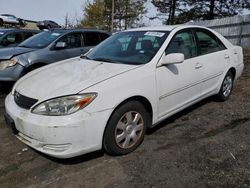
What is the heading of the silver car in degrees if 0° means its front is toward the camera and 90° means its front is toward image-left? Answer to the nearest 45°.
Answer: approximately 45°

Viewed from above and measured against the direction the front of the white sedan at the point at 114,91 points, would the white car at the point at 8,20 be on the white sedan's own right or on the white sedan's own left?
on the white sedan's own right

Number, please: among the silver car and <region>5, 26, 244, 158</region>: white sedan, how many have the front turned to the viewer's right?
0

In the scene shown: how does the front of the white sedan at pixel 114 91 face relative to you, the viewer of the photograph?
facing the viewer and to the left of the viewer

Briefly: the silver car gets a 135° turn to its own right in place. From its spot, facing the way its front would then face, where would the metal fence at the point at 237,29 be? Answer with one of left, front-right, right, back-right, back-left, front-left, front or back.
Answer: front-right
